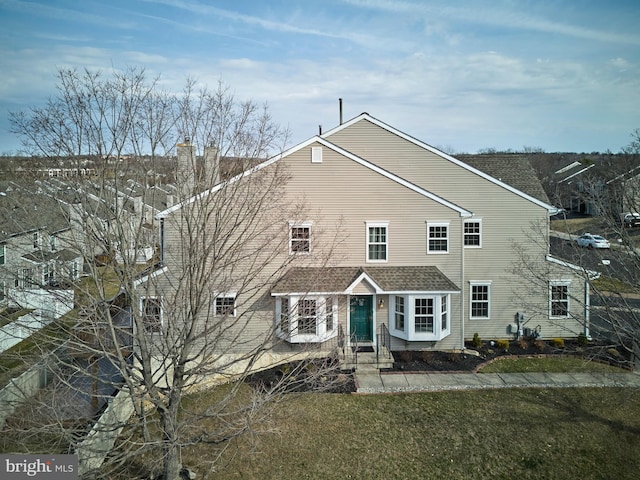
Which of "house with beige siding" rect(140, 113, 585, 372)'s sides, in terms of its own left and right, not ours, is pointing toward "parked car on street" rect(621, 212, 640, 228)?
left
